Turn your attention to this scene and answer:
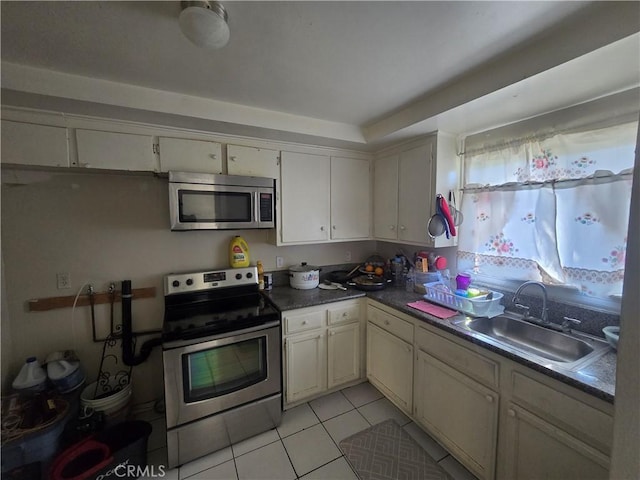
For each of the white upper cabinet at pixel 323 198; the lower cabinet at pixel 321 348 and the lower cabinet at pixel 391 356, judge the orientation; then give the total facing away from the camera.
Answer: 0

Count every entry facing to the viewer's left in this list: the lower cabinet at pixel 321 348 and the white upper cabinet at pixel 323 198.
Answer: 0

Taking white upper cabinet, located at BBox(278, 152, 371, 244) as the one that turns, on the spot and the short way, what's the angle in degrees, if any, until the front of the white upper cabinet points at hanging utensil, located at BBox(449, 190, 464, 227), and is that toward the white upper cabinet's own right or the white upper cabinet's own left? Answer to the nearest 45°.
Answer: approximately 45° to the white upper cabinet's own left

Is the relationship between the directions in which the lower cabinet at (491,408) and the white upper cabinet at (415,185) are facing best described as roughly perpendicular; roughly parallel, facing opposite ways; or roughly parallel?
roughly parallel

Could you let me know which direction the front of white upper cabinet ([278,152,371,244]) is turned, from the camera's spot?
facing the viewer and to the right of the viewer

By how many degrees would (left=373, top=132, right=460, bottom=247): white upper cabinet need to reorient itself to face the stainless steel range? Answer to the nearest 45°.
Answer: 0° — it already faces it

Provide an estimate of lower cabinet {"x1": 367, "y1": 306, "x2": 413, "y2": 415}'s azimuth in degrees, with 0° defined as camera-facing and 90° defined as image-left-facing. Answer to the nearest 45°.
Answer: approximately 45°

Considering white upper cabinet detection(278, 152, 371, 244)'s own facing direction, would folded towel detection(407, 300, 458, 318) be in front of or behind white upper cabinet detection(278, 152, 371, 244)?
in front

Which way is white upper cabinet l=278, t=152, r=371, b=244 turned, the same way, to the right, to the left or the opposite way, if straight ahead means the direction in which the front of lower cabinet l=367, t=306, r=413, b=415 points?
to the left

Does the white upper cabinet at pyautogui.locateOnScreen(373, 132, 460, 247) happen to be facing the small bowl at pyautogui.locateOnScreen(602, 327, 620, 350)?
no

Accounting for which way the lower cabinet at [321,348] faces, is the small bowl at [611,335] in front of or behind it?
in front

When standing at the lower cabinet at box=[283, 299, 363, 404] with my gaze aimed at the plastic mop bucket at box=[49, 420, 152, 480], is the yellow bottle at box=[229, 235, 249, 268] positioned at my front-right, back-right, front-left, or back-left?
front-right

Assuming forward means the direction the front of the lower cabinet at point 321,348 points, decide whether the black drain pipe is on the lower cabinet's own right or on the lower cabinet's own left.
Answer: on the lower cabinet's own right

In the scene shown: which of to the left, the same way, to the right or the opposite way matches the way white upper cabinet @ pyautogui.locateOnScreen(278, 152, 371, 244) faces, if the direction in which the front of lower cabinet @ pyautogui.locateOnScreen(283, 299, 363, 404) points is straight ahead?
the same way

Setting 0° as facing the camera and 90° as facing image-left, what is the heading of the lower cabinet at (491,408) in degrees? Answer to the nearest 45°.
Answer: approximately 45°

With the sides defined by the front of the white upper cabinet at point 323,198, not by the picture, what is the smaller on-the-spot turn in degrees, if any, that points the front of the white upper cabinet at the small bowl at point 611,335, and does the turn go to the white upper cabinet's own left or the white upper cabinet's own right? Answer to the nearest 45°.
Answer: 0° — it already faces it

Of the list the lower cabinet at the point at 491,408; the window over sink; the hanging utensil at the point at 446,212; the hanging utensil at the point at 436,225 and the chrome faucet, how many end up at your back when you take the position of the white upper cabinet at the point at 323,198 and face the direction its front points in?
0
